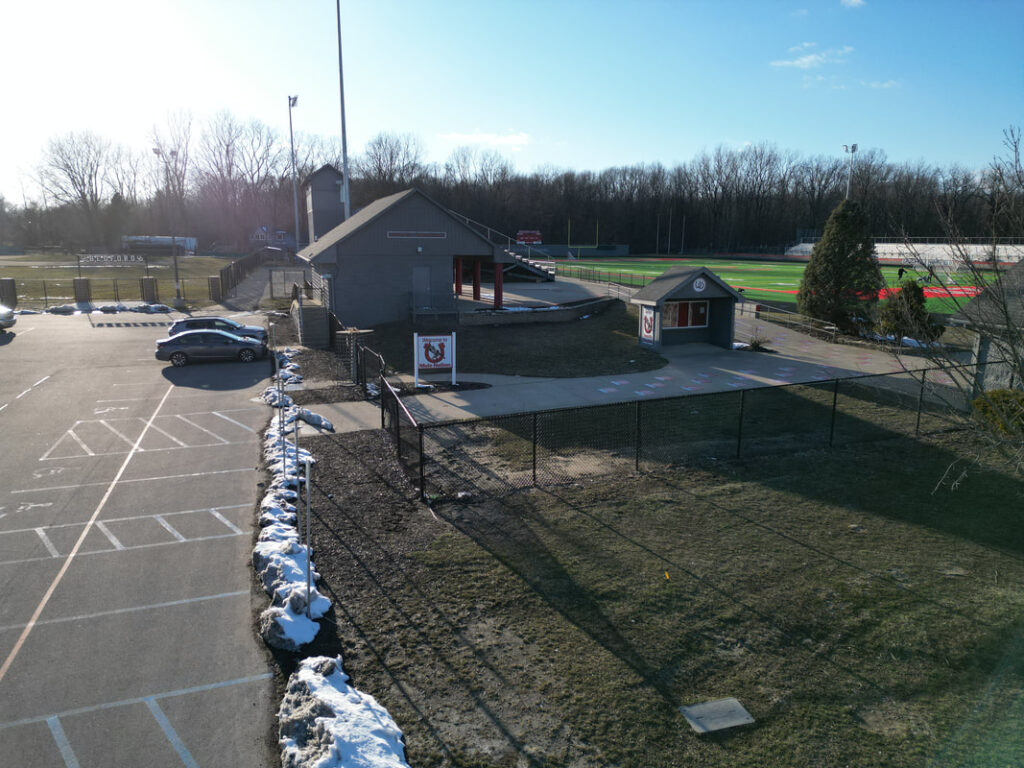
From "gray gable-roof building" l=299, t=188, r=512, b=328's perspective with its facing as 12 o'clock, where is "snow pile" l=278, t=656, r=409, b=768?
The snow pile is roughly at 12 o'clock from the gray gable-roof building.

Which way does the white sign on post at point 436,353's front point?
toward the camera

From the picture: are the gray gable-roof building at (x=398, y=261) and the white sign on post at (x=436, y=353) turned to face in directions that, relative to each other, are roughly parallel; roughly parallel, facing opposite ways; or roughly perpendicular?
roughly parallel

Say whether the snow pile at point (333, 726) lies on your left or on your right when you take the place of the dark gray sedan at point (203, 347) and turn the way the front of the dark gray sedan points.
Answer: on your right

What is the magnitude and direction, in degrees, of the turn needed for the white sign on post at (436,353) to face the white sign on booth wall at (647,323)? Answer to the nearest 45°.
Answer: approximately 135° to its left

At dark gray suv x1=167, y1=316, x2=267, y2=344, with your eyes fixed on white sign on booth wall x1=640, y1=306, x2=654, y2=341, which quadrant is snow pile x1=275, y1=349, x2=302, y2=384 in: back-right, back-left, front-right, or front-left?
front-right

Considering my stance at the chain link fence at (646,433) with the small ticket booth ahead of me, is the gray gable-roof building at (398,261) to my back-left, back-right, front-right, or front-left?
front-left

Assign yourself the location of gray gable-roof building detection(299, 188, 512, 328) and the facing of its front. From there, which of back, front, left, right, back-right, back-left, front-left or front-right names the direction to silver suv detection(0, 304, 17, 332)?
right

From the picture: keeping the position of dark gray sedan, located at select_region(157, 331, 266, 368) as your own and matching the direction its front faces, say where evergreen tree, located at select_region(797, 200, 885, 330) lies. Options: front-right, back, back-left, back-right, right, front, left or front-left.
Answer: front

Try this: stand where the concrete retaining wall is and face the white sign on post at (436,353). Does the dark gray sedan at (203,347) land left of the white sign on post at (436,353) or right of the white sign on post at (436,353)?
right

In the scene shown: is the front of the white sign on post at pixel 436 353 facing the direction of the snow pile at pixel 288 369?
no

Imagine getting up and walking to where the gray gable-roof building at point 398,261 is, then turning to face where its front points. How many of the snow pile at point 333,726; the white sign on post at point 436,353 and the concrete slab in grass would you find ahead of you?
3

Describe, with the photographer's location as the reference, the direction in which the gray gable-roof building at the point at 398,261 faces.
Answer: facing the viewer
